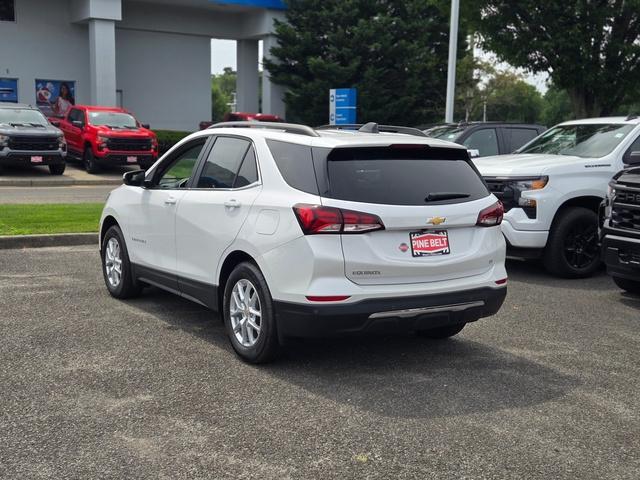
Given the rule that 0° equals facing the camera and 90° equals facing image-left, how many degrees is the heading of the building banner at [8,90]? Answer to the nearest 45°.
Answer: approximately 0°

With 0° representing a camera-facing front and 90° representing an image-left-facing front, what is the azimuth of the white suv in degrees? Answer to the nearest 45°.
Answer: approximately 135°

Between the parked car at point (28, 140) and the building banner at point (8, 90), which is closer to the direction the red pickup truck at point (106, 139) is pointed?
the parked car

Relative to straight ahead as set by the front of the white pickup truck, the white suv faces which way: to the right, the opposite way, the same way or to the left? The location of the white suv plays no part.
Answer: to the right

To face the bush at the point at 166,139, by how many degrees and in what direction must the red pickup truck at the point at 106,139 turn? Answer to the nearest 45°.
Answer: approximately 135° to its left

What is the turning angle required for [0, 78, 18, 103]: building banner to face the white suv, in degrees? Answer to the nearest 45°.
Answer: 0° — it already faces it

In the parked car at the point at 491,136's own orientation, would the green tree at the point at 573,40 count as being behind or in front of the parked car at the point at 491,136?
behind

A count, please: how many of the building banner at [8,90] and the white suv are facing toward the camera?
1

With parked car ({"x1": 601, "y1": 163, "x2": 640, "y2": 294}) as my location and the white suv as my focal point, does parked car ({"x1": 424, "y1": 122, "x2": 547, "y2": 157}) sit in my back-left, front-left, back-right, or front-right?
back-right

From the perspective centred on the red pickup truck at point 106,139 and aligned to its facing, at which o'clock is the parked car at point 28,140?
The parked car is roughly at 3 o'clock from the red pickup truck.

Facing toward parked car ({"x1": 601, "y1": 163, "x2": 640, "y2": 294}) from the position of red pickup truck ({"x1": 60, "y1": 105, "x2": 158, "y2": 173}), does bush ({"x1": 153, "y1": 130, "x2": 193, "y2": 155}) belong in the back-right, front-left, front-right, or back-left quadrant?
back-left

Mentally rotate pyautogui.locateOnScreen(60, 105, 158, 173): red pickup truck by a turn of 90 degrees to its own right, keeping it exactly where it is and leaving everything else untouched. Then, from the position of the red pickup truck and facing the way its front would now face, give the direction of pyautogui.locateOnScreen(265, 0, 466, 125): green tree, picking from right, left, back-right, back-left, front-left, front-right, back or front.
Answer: back

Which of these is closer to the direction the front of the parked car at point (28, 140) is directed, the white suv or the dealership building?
the white suv
